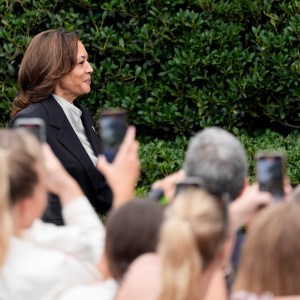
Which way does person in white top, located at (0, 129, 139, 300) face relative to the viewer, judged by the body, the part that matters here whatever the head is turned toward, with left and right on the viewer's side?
facing away from the viewer and to the right of the viewer

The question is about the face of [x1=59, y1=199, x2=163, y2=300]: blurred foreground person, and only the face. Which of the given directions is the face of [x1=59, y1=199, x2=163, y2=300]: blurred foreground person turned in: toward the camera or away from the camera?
away from the camera

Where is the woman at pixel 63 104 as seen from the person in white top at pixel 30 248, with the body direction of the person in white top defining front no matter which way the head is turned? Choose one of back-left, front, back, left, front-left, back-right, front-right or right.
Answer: front-left

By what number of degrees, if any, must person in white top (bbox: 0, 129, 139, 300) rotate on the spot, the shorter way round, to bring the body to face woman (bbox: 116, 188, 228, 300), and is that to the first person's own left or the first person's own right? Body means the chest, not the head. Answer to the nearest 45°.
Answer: approximately 90° to the first person's own right

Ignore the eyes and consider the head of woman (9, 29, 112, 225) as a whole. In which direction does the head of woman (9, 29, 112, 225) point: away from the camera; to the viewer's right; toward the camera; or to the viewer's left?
to the viewer's right

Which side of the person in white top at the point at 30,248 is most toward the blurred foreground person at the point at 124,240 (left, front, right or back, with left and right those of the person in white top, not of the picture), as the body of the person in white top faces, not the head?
right

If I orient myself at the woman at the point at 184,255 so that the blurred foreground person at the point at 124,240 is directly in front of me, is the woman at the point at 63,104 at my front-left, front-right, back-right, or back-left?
front-right

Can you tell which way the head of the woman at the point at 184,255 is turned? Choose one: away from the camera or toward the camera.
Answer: away from the camera
